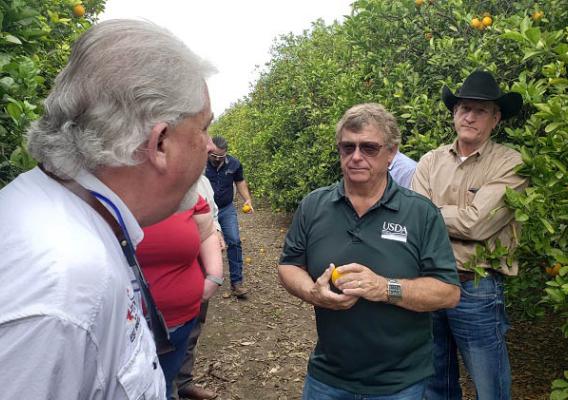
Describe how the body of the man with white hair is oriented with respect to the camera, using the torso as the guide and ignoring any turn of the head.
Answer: to the viewer's right

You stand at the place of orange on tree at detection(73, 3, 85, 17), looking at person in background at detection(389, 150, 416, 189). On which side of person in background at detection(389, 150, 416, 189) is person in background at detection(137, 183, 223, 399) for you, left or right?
right

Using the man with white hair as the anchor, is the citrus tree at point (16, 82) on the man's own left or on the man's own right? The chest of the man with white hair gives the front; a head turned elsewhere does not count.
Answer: on the man's own left

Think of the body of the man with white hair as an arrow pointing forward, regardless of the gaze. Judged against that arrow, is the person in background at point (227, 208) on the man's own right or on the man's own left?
on the man's own left

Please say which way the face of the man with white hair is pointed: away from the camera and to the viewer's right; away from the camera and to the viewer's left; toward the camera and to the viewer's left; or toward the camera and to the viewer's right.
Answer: away from the camera and to the viewer's right
